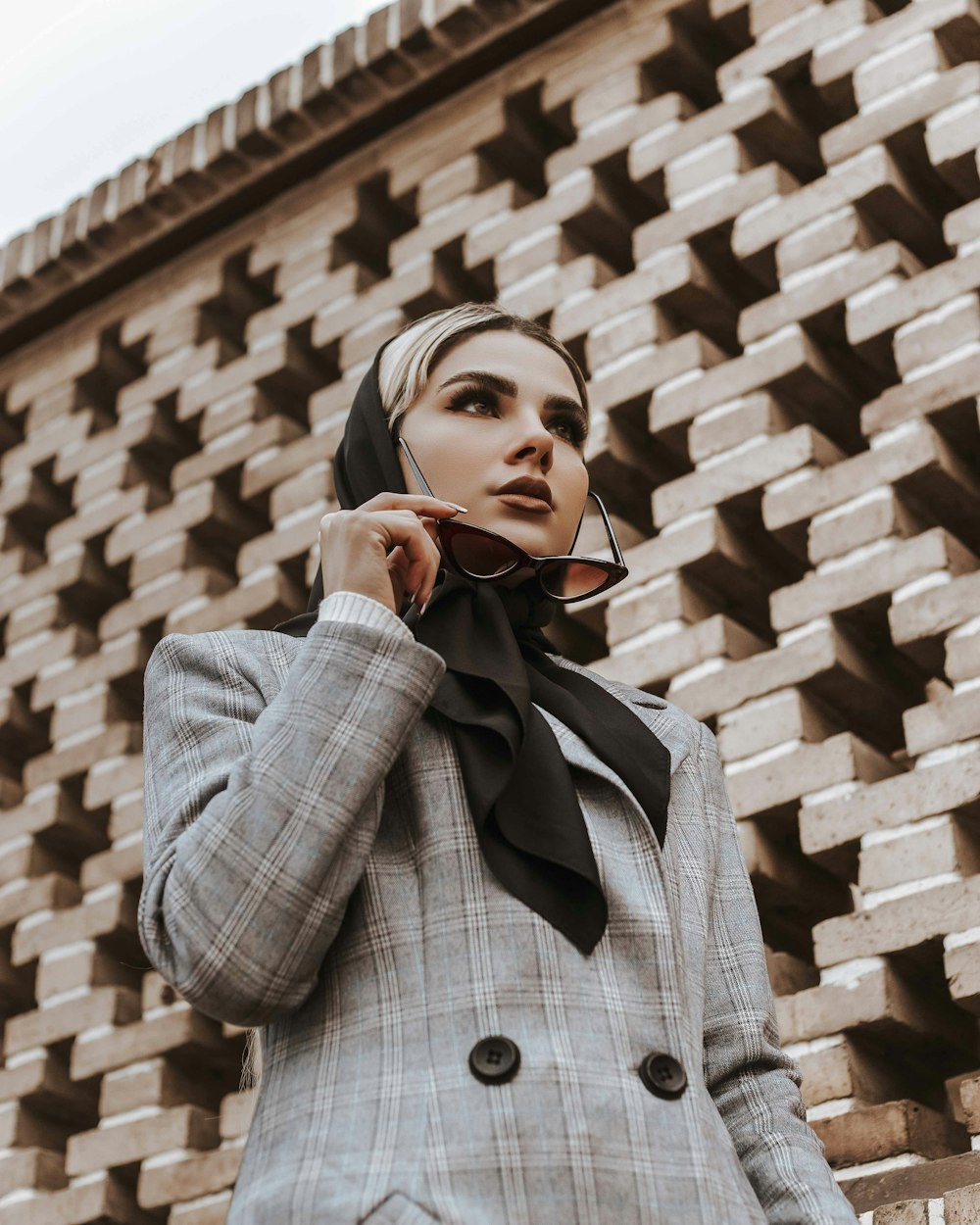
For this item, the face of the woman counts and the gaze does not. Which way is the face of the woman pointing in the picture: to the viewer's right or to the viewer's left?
to the viewer's right

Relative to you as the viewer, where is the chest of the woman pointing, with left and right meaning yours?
facing the viewer and to the right of the viewer
